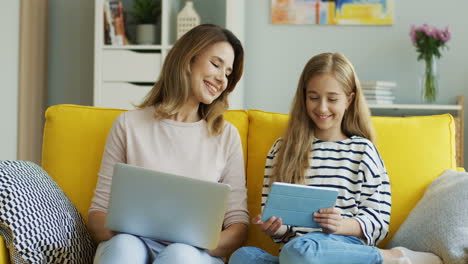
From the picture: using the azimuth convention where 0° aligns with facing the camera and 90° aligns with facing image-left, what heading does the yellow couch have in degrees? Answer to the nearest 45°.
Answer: approximately 0°

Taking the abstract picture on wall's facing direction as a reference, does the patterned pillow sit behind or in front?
in front

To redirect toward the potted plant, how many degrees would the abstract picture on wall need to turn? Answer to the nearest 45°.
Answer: approximately 90° to its right

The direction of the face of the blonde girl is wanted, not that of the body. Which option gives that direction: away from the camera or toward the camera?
toward the camera

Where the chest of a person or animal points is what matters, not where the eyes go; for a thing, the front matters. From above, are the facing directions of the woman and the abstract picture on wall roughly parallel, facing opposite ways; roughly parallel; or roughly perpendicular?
roughly parallel

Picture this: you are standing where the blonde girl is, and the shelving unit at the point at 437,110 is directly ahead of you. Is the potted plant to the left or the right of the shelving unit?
left

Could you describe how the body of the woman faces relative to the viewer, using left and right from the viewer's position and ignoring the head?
facing the viewer
